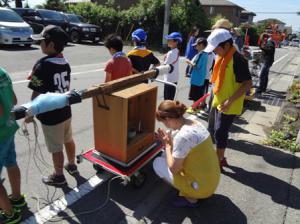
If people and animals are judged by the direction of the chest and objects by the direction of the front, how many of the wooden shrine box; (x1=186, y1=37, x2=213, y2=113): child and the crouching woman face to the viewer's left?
2

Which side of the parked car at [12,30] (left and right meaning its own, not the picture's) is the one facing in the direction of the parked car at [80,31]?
left

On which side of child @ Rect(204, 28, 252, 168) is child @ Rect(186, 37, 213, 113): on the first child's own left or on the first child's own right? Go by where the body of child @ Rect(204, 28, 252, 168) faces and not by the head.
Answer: on the first child's own right

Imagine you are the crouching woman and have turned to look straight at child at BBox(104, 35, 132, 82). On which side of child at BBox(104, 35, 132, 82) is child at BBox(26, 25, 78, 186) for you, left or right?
left

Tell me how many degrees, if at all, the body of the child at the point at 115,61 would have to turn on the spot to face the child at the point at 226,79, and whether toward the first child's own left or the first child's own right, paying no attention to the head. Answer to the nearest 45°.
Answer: approximately 135° to the first child's own right

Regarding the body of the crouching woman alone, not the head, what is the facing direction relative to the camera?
to the viewer's left

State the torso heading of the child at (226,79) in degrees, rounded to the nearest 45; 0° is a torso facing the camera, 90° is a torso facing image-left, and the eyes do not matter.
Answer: approximately 45°

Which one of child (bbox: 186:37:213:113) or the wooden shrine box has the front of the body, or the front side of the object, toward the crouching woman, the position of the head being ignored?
the wooden shrine box

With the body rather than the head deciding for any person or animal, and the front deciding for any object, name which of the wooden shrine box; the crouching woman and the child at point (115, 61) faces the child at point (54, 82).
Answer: the crouching woman

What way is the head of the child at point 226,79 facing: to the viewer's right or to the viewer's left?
to the viewer's left

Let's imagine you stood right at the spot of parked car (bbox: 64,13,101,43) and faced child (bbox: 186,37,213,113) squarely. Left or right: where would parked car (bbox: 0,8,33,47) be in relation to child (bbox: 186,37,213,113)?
right

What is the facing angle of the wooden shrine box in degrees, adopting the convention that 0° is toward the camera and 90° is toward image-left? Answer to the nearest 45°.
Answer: approximately 315°

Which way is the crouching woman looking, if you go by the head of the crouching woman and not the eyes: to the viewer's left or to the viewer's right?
to the viewer's left
